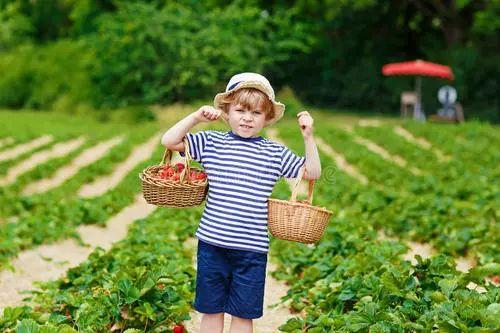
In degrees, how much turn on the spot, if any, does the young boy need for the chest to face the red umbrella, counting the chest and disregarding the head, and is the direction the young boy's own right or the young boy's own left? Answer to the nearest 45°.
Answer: approximately 180°

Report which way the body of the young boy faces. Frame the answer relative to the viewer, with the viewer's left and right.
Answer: facing the viewer

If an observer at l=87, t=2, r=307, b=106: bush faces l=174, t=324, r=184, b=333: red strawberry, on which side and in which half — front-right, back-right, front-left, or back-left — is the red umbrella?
front-left

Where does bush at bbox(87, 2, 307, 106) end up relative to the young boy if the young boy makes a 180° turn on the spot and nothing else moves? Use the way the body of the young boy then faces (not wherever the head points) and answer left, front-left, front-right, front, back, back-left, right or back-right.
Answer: front
